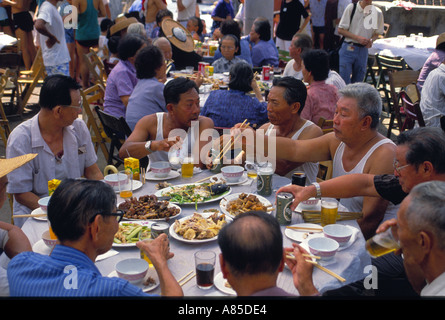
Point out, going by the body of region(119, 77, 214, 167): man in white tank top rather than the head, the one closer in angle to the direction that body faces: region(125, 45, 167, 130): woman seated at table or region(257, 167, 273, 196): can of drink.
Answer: the can of drink

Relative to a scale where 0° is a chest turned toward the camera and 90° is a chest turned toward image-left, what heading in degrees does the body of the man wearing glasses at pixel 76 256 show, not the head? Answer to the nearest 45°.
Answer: approximately 225°

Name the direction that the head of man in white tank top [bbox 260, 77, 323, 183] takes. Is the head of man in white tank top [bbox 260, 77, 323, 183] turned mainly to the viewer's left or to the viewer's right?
to the viewer's left

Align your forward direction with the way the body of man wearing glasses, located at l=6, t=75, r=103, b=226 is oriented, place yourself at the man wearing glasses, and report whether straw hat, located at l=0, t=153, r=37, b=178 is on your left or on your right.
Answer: on your right

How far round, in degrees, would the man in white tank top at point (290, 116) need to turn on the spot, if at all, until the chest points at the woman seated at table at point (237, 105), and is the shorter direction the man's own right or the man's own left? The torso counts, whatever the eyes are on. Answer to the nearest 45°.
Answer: approximately 90° to the man's own right

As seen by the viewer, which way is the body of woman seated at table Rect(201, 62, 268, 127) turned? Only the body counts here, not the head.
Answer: away from the camera

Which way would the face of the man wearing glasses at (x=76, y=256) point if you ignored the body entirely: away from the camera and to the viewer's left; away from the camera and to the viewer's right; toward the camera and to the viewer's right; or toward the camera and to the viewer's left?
away from the camera and to the viewer's right

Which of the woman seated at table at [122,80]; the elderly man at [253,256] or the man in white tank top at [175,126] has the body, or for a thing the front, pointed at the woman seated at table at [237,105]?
the elderly man

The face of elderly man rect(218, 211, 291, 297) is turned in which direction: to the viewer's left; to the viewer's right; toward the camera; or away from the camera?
away from the camera

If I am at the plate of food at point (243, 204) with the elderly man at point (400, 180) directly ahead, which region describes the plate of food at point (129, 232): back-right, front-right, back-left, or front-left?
back-right

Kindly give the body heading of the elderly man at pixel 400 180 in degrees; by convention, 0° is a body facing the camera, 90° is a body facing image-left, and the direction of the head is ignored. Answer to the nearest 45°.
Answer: approximately 90°

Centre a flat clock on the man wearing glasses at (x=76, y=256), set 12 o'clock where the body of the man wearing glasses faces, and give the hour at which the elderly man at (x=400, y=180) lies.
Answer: The elderly man is roughly at 1 o'clock from the man wearing glasses.

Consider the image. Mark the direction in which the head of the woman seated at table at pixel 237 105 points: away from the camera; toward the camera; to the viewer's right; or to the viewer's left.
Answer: away from the camera
